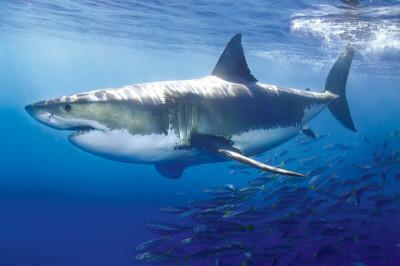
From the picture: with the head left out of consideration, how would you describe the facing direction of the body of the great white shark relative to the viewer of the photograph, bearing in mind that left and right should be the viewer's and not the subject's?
facing to the left of the viewer
